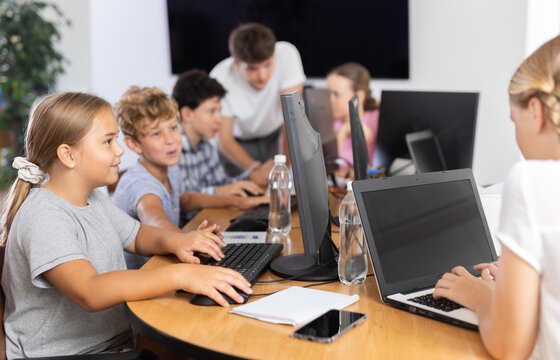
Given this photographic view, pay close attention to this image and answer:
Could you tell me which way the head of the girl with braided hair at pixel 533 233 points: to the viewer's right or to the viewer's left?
to the viewer's left

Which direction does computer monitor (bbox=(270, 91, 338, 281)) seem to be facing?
to the viewer's left

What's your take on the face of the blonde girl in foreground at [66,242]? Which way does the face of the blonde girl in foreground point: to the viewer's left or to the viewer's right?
to the viewer's right

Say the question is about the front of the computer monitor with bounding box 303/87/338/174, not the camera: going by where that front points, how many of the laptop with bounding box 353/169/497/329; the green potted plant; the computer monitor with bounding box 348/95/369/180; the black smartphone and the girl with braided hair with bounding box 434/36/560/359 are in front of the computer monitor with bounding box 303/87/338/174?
1

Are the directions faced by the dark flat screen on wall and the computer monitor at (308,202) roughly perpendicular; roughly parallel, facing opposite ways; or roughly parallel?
roughly perpendicular

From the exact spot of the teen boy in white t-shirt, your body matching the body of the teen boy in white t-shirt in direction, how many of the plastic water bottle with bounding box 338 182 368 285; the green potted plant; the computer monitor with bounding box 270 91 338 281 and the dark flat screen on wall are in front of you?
2

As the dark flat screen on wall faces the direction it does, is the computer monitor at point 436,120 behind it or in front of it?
in front

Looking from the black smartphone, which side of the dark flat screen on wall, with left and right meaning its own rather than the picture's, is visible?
front

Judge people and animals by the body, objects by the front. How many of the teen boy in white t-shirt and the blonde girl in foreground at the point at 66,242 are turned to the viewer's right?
1

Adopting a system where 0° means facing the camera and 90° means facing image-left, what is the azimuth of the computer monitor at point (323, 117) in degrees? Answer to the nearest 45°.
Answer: approximately 135°
